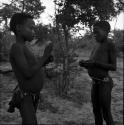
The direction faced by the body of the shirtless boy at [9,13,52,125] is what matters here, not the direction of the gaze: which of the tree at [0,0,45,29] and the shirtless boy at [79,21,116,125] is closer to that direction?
the shirtless boy

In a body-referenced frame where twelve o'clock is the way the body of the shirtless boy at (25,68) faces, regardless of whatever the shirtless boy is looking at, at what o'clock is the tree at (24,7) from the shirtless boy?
The tree is roughly at 9 o'clock from the shirtless boy.

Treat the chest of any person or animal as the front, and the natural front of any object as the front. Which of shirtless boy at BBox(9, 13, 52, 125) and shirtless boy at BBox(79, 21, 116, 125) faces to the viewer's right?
shirtless boy at BBox(9, 13, 52, 125)

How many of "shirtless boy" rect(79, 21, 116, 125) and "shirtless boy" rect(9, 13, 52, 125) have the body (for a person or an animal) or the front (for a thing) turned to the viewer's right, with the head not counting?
1

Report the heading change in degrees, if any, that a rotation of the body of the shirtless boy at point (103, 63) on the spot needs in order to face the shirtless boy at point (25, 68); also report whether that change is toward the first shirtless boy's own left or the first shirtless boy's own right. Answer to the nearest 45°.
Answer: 0° — they already face them

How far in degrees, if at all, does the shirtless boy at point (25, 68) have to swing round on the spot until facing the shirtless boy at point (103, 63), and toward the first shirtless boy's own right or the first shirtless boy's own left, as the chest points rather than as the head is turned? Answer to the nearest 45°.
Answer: approximately 45° to the first shirtless boy's own left

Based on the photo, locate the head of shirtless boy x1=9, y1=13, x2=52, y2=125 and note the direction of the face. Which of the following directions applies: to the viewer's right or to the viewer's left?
to the viewer's right

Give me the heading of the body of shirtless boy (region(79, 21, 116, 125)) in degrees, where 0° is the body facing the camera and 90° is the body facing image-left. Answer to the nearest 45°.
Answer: approximately 45°

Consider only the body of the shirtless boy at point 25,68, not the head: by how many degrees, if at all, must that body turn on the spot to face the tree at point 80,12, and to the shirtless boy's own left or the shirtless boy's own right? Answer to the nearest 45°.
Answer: approximately 90° to the shirtless boy's own left

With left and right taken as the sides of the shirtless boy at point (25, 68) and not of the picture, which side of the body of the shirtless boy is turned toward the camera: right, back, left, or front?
right

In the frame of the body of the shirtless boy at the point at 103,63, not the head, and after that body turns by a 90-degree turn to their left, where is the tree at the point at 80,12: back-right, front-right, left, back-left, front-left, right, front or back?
back-left
